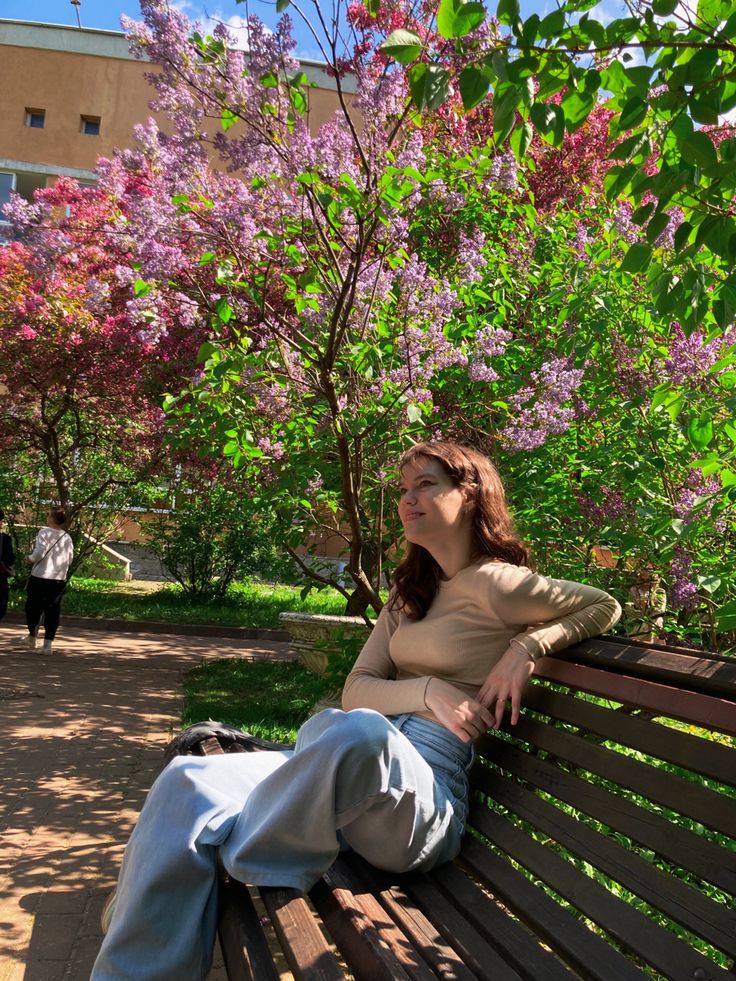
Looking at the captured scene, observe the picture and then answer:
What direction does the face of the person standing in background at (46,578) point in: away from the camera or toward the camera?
away from the camera

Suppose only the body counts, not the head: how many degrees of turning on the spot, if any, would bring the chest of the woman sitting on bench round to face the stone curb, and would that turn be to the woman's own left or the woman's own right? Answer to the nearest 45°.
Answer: approximately 135° to the woman's own right

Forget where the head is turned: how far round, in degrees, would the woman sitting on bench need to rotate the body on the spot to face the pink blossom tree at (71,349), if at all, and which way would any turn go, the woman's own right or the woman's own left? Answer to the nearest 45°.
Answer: approximately 90° to the woman's own right

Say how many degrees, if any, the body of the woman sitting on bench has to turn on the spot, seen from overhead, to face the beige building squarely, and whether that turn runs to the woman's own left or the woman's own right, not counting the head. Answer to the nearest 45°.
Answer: approximately 90° to the woman's own right

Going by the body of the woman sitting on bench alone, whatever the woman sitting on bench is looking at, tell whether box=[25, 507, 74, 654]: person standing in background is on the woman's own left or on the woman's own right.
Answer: on the woman's own right

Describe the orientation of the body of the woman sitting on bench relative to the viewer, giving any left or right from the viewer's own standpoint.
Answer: facing the viewer and to the left of the viewer
